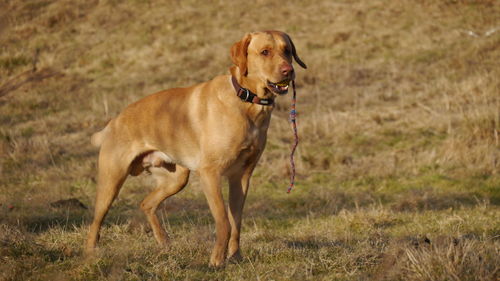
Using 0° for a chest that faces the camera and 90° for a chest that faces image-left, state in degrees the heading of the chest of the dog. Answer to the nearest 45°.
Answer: approximately 315°
